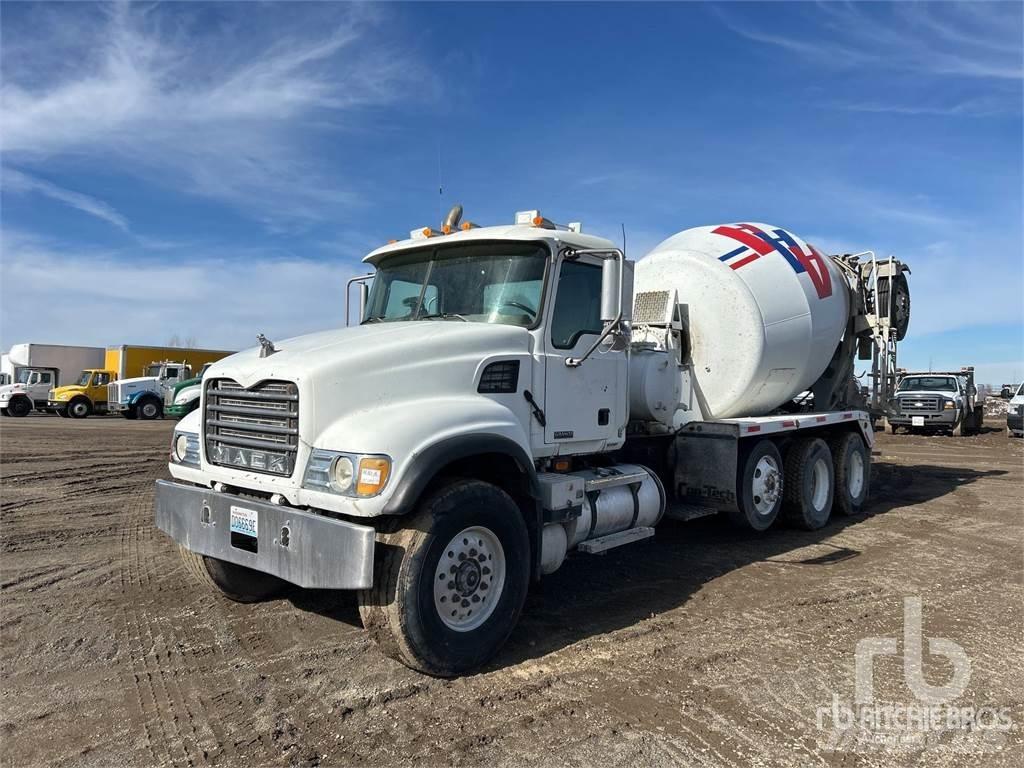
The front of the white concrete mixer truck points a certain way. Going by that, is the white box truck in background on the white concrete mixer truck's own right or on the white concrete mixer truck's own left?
on the white concrete mixer truck's own right

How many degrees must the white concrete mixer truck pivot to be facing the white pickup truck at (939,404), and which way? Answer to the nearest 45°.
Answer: approximately 180°

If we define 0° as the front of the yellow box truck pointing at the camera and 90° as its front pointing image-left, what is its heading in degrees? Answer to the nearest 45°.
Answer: approximately 45°

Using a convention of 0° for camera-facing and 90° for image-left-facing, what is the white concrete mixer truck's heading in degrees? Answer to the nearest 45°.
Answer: approximately 45°

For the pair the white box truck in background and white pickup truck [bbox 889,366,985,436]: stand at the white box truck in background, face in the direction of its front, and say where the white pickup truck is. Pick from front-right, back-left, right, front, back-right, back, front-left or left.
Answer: left

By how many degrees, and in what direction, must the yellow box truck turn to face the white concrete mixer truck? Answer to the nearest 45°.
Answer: approximately 45° to its left

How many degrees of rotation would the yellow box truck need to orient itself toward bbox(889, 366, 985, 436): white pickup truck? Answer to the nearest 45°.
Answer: approximately 90° to its left

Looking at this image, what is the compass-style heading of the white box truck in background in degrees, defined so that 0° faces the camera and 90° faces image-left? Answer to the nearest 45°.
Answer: approximately 45°

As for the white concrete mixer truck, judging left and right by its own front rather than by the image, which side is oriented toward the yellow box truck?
right
